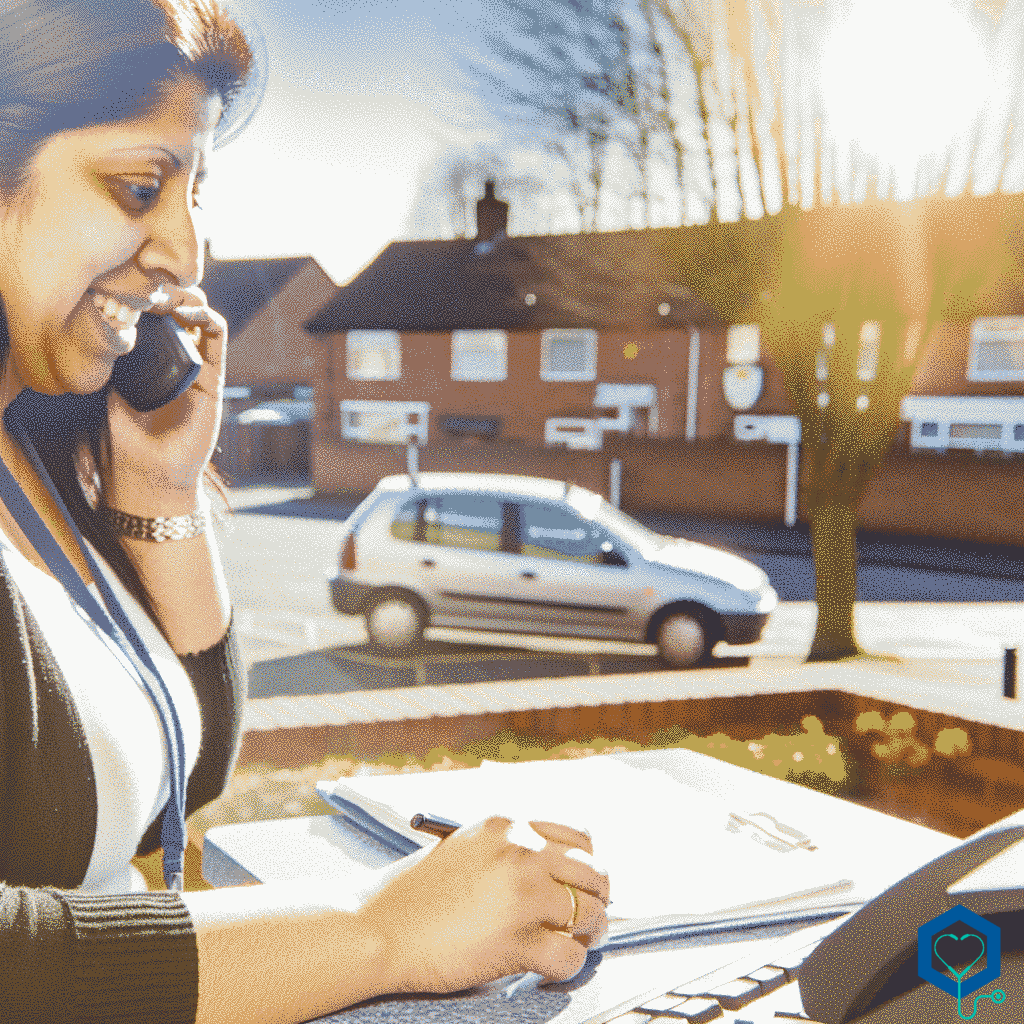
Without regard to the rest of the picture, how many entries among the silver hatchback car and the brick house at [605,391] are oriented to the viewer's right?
1

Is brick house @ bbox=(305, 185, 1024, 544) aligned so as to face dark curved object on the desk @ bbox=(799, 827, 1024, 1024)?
yes

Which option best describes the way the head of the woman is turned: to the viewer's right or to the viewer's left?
to the viewer's right

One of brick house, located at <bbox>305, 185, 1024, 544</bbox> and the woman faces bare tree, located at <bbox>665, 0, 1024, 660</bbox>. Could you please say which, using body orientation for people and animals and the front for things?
the brick house

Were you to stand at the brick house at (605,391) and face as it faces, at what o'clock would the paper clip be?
The paper clip is roughly at 12 o'clock from the brick house.

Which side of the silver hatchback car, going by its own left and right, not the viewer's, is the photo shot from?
right

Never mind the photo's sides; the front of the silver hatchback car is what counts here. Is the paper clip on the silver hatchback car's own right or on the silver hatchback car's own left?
on the silver hatchback car's own right

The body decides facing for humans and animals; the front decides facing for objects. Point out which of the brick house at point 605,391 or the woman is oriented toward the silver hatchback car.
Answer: the brick house

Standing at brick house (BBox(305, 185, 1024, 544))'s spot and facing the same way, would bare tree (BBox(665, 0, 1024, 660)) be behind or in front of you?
in front

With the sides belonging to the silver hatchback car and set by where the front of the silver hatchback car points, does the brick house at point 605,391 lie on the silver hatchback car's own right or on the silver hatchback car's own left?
on the silver hatchback car's own left

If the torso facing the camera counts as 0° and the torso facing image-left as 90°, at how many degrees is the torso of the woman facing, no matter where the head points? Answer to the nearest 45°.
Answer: approximately 315°

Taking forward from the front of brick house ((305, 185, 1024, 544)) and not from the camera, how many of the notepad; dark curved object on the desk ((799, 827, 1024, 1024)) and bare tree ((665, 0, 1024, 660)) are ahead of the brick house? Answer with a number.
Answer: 3
